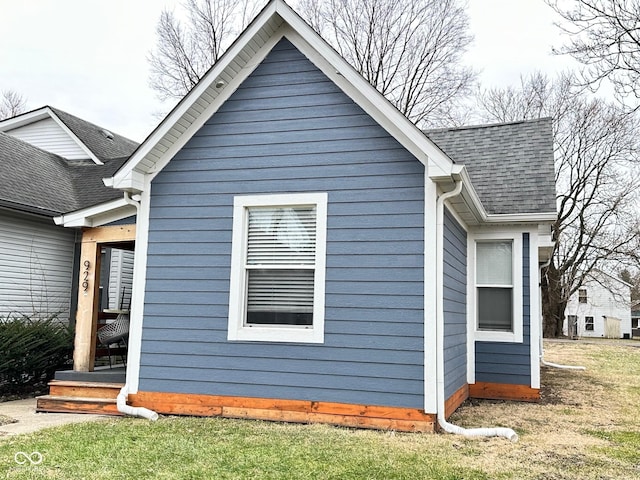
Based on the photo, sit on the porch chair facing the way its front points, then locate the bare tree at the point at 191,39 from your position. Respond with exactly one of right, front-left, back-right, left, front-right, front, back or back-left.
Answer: back-right

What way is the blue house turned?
toward the camera

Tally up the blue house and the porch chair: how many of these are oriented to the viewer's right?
0

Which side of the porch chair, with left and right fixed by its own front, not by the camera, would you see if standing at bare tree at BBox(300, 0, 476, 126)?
back

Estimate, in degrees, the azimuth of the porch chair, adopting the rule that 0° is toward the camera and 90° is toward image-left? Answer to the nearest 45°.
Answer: approximately 45°

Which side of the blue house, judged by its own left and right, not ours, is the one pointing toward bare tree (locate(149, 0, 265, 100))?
back

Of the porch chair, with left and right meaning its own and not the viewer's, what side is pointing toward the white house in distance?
back

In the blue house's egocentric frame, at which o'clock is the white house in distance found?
The white house in distance is roughly at 7 o'clock from the blue house.

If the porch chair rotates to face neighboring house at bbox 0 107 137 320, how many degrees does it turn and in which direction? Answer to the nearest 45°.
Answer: approximately 90° to its right

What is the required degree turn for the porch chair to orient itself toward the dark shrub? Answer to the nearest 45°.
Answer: approximately 90° to its right

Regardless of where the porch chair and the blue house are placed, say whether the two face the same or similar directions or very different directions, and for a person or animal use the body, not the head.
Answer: same or similar directions

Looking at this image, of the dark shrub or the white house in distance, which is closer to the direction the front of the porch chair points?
the dark shrub

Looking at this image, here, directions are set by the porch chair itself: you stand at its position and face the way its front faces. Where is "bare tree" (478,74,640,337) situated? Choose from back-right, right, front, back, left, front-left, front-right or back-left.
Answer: back

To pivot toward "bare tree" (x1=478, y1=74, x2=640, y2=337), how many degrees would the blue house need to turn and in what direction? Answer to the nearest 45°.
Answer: approximately 135° to its left
